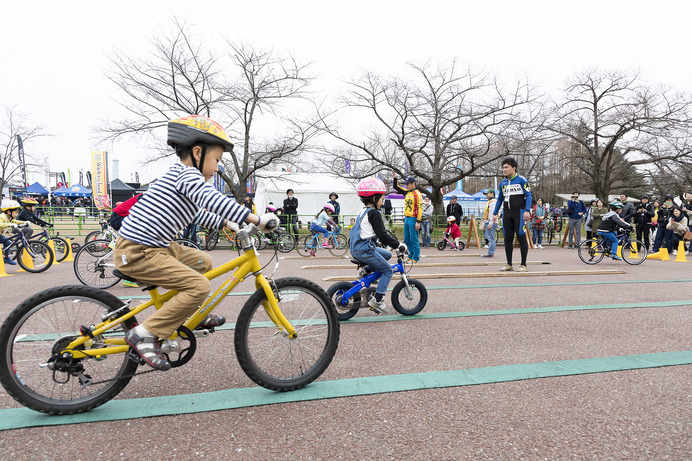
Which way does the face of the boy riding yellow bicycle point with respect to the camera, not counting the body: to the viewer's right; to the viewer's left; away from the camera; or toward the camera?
to the viewer's right

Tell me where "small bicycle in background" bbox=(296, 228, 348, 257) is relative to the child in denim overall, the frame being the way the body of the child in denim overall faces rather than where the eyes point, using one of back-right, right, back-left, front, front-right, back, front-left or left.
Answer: left

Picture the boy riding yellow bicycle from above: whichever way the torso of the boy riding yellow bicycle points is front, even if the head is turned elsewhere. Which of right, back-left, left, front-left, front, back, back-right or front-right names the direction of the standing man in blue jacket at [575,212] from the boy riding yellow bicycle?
front-left

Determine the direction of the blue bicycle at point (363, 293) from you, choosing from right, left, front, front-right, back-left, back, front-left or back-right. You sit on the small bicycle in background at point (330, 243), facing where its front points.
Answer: right

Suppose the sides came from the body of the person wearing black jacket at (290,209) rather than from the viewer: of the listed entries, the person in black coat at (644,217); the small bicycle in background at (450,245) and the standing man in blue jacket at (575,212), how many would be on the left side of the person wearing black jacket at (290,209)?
3

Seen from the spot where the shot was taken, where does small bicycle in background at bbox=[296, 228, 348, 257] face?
facing to the right of the viewer

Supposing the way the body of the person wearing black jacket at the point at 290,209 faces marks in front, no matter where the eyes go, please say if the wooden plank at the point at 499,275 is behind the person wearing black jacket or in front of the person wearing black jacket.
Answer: in front

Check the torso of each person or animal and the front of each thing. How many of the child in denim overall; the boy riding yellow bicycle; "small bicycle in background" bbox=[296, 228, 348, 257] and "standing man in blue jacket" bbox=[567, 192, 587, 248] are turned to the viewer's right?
3

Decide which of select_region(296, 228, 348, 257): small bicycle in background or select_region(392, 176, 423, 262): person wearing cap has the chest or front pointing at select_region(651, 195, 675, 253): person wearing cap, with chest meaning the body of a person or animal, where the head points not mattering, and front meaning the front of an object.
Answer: the small bicycle in background

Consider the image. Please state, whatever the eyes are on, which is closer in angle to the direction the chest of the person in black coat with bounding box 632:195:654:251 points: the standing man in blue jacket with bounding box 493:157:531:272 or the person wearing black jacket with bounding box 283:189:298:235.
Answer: the standing man in blue jacket

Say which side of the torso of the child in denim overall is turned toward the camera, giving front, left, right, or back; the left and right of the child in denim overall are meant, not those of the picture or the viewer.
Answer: right

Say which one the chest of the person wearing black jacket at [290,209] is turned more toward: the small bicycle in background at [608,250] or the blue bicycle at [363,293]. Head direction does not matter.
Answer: the blue bicycle

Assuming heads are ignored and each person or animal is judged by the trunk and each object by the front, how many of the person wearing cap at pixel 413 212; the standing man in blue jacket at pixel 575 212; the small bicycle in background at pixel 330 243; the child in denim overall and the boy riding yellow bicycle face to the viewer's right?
3

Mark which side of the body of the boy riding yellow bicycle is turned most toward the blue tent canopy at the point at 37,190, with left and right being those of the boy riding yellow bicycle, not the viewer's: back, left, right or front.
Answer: left

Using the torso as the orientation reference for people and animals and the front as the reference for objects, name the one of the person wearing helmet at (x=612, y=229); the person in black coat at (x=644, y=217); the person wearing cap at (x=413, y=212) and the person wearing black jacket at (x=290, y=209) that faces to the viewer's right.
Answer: the person wearing helmet at (x=612, y=229)

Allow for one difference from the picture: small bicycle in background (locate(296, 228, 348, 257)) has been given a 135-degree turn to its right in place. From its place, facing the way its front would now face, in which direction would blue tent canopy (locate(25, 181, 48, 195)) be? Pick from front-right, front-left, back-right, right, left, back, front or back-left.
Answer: right

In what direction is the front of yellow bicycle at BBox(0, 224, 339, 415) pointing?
to the viewer's right

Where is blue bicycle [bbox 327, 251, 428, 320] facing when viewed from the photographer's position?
facing to the right of the viewer
